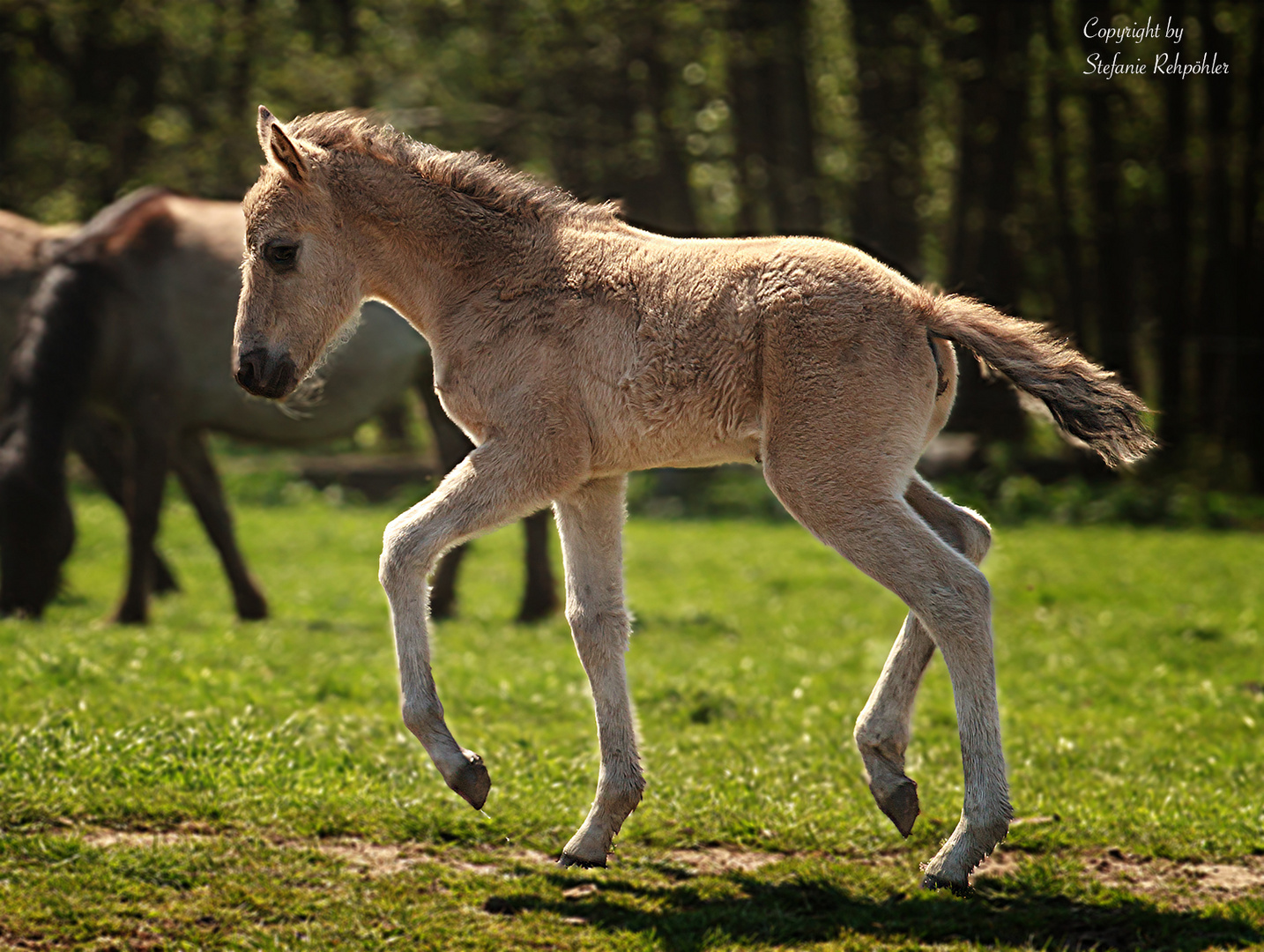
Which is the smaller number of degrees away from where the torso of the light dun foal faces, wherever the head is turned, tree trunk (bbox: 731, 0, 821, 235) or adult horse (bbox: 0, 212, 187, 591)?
the adult horse

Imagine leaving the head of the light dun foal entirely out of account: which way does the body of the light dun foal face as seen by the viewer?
to the viewer's left

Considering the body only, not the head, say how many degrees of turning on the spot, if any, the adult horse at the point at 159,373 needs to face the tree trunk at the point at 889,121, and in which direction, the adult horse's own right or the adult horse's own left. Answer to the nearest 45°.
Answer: approximately 135° to the adult horse's own right

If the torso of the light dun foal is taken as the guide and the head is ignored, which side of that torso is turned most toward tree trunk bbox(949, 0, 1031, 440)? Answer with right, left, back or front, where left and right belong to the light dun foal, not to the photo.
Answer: right

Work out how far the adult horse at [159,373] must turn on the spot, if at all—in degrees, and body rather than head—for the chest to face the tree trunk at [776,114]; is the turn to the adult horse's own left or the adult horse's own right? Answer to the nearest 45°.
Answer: approximately 135° to the adult horse's own right

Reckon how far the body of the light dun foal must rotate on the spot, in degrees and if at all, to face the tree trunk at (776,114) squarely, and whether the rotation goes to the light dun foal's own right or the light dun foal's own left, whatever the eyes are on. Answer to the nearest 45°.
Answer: approximately 90° to the light dun foal's own right

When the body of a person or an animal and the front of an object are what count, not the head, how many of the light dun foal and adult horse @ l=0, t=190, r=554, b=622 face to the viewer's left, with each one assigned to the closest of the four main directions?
2

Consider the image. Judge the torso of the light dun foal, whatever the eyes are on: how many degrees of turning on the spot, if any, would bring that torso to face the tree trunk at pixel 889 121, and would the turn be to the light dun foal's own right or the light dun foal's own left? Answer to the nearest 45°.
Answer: approximately 90° to the light dun foal's own right

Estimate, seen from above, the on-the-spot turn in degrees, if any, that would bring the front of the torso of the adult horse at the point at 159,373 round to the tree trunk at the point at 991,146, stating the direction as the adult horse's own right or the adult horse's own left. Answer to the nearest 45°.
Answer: approximately 135° to the adult horse's own right

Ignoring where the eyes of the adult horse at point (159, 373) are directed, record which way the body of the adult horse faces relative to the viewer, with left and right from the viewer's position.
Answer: facing to the left of the viewer
